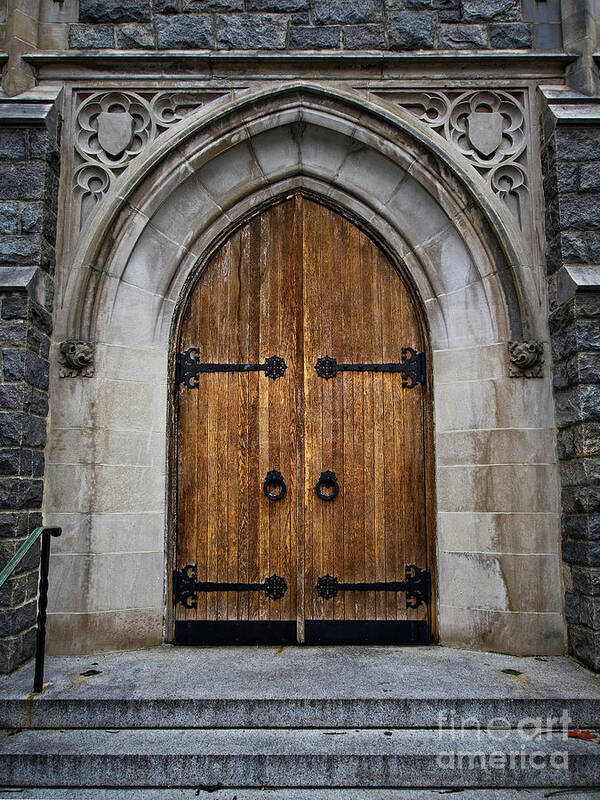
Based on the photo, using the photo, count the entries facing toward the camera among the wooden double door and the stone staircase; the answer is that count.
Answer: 2

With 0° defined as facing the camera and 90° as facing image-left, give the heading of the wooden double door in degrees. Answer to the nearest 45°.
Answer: approximately 0°
